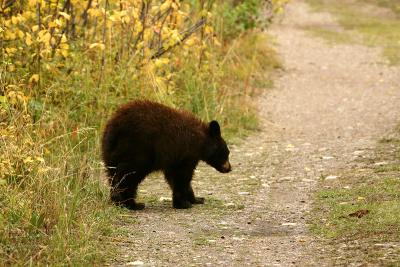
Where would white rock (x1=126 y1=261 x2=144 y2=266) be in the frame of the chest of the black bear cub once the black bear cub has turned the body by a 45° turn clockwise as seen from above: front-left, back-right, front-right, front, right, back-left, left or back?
front-right

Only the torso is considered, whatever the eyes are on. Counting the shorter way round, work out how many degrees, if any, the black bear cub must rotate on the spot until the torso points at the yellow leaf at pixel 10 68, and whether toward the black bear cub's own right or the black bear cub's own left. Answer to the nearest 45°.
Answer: approximately 135° to the black bear cub's own left

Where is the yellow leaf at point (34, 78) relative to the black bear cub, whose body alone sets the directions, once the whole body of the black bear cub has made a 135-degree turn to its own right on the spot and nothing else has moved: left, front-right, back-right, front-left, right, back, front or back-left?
right

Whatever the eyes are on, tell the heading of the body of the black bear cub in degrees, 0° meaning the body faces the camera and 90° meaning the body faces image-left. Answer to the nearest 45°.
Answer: approximately 270°

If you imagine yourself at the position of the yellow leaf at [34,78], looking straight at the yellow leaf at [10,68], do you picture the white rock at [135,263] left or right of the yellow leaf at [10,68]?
left
